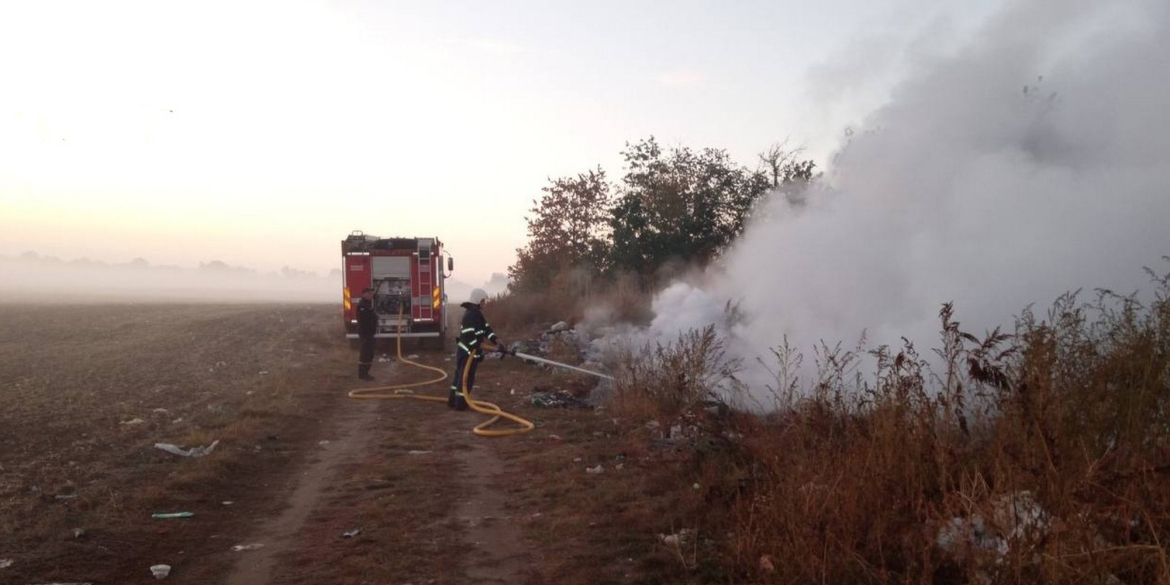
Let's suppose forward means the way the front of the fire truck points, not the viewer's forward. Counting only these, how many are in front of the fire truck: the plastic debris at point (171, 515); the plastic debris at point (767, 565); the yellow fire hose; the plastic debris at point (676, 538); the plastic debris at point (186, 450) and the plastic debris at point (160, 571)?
0

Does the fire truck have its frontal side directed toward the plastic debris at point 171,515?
no

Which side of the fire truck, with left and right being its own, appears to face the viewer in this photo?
back

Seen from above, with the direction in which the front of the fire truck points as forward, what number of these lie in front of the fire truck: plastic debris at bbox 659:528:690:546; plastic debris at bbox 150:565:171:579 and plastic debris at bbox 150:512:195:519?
0

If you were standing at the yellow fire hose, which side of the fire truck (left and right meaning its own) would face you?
back

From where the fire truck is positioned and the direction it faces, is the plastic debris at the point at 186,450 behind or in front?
behind

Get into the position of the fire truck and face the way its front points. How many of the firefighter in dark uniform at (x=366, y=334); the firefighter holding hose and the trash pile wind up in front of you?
0

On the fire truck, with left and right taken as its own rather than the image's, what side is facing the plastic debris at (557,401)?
back

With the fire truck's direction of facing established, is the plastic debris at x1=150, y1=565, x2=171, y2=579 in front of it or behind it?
behind

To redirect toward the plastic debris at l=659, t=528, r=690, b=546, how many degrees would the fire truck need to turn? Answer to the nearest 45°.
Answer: approximately 180°

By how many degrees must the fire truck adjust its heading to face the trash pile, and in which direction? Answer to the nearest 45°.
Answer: approximately 135° to its right

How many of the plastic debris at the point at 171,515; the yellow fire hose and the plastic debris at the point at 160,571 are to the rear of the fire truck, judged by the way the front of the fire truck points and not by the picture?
3

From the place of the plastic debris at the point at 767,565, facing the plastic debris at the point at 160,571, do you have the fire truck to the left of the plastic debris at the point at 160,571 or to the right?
right

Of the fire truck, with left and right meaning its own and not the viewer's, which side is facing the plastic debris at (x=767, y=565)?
back

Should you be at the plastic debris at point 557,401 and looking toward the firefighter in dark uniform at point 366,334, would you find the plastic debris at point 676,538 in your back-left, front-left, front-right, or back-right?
back-left

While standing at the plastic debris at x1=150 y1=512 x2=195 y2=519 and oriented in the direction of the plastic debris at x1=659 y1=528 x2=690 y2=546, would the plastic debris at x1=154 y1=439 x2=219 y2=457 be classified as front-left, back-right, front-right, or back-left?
back-left

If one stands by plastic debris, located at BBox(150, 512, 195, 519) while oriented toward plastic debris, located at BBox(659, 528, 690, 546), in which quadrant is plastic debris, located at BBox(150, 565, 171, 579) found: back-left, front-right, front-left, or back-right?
front-right

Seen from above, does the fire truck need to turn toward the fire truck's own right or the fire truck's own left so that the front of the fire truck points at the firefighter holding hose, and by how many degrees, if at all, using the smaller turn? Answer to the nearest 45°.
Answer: approximately 180°

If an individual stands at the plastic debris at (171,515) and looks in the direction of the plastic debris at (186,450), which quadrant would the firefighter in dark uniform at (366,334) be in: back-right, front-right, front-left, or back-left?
front-right
